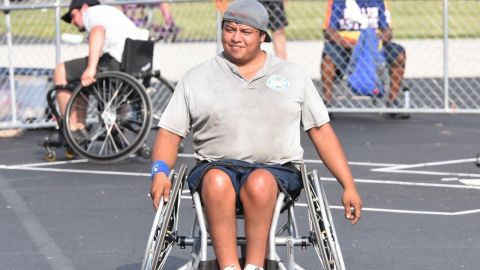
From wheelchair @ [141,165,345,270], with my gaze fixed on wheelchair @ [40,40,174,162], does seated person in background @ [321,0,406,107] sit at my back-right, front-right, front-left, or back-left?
front-right

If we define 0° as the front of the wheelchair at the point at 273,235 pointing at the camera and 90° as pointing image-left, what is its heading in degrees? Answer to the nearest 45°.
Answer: approximately 0°

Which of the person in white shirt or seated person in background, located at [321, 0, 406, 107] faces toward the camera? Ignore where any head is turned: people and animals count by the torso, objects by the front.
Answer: the seated person in background

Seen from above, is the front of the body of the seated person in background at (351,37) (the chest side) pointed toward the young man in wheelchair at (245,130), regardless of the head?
yes

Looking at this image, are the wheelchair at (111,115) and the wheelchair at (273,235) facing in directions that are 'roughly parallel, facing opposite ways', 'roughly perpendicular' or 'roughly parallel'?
roughly perpendicular

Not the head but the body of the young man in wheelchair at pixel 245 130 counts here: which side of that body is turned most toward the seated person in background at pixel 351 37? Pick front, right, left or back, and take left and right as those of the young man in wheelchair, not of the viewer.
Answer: back

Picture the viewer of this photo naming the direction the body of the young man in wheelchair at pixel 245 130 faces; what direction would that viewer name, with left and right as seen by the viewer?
facing the viewer
